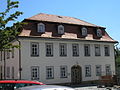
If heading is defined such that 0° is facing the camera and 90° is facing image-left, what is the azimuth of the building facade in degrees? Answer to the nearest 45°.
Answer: approximately 315°

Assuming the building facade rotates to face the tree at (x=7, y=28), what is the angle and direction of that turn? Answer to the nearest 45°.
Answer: approximately 45° to its right
